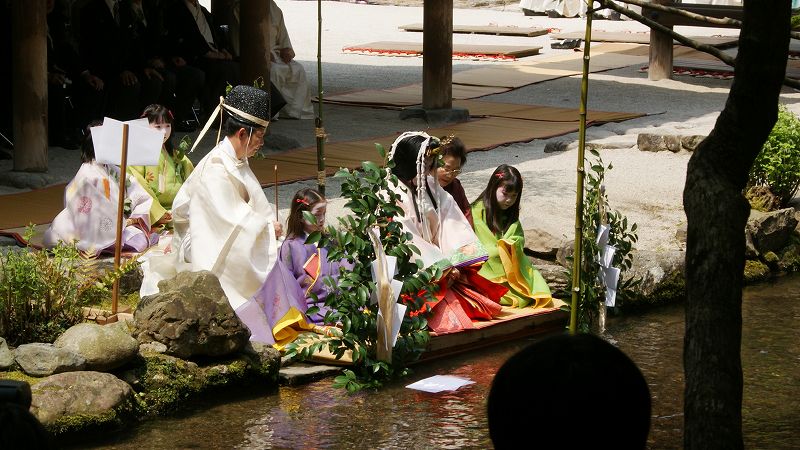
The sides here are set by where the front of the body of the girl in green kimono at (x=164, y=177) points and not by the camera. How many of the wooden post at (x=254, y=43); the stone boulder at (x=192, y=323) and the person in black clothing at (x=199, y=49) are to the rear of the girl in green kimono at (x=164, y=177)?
2

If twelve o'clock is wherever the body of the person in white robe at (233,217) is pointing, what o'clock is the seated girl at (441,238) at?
The seated girl is roughly at 12 o'clock from the person in white robe.

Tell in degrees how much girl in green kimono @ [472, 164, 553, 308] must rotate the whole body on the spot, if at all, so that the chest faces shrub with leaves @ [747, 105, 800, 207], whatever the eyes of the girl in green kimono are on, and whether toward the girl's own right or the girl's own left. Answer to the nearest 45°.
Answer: approximately 90° to the girl's own left

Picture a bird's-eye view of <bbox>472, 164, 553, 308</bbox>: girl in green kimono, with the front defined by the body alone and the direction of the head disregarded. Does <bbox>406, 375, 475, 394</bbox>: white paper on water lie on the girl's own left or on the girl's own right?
on the girl's own right

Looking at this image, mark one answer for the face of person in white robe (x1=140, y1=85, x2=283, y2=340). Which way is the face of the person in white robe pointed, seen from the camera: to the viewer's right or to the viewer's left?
to the viewer's right

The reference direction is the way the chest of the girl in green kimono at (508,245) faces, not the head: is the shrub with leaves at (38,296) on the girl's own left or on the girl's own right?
on the girl's own right

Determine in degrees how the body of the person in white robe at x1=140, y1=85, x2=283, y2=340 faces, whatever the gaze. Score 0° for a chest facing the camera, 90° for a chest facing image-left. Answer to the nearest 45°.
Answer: approximately 270°

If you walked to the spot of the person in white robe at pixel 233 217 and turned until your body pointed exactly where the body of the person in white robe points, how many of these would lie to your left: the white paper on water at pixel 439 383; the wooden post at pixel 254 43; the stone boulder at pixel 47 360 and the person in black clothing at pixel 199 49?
2

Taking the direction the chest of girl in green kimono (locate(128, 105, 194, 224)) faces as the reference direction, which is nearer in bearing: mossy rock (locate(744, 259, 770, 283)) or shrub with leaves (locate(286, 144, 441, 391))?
the shrub with leaves

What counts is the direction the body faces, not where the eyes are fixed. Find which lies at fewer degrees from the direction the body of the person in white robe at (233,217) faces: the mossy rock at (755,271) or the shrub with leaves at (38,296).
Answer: the mossy rock

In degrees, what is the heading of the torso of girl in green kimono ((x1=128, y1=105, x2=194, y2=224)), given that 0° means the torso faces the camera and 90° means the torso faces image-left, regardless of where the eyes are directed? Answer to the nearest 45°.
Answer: approximately 0°

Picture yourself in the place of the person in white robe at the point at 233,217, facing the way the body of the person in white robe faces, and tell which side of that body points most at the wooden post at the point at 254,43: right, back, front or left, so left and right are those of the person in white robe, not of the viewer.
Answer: left

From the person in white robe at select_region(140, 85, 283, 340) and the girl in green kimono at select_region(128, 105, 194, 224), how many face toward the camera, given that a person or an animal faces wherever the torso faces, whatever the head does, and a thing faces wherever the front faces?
1

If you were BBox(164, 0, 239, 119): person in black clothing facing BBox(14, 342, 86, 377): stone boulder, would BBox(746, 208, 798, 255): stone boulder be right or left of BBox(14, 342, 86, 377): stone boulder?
left

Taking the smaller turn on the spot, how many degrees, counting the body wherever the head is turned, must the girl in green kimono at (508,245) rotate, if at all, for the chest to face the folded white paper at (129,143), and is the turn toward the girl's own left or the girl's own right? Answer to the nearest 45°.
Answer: approximately 90° to the girl's own right

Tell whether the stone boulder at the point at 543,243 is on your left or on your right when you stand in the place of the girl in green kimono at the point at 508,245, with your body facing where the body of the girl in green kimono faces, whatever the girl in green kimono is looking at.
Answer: on your left
